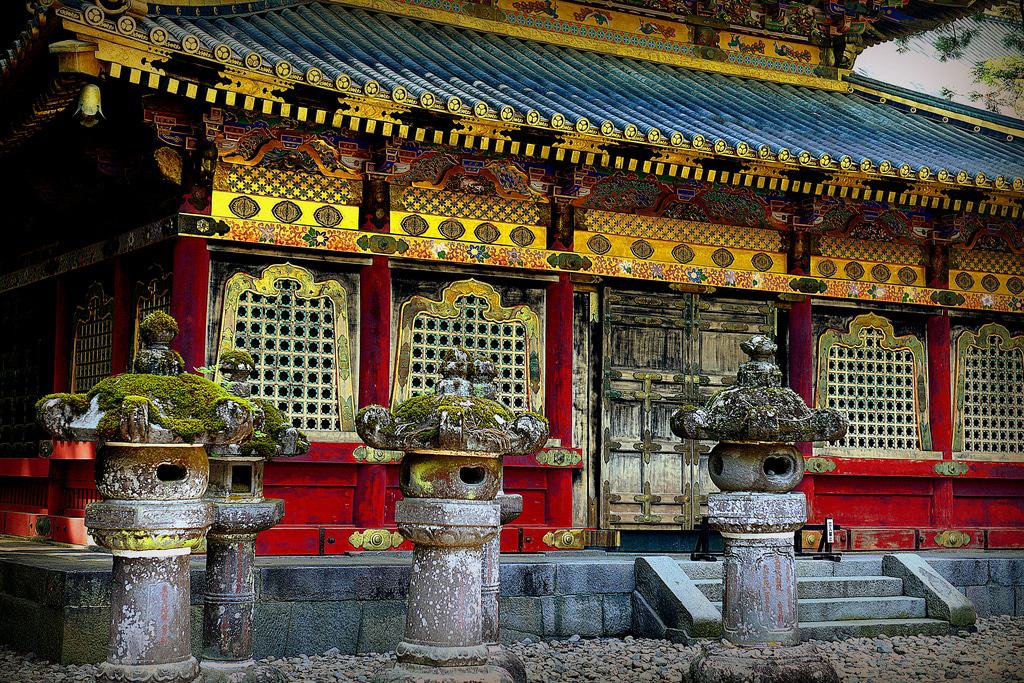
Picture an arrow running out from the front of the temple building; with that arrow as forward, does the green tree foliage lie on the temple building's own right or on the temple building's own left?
on the temple building's own left

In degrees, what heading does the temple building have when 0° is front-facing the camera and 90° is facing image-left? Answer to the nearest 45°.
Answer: approximately 315°

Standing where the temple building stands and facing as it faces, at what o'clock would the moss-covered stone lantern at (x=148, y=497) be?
The moss-covered stone lantern is roughly at 2 o'clock from the temple building.

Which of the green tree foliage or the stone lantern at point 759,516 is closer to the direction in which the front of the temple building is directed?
the stone lantern

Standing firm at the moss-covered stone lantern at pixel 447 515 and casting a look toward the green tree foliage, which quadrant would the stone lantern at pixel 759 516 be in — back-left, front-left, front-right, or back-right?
front-right

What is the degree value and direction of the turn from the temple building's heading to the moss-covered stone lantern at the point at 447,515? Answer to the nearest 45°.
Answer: approximately 45° to its right
